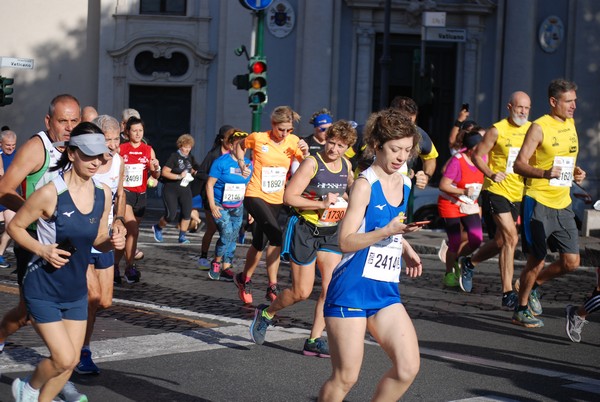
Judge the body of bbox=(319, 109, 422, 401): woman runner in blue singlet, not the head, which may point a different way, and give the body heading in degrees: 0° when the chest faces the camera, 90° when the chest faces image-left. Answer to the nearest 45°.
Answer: approximately 315°

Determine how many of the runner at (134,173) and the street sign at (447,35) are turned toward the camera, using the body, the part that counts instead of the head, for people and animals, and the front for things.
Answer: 2

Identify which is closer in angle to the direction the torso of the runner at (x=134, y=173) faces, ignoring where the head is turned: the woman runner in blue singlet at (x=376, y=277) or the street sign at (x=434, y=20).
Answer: the woman runner in blue singlet

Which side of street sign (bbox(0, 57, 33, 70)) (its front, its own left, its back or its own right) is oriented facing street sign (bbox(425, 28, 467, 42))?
left

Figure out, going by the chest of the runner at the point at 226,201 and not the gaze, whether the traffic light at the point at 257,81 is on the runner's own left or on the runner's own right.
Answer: on the runner's own left

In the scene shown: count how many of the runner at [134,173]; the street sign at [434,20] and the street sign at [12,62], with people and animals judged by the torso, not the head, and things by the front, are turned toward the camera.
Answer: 3

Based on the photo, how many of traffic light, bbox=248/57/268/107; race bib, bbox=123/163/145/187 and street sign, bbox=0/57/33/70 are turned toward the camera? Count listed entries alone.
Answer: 3

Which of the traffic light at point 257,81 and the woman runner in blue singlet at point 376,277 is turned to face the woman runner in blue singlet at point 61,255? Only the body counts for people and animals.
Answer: the traffic light
